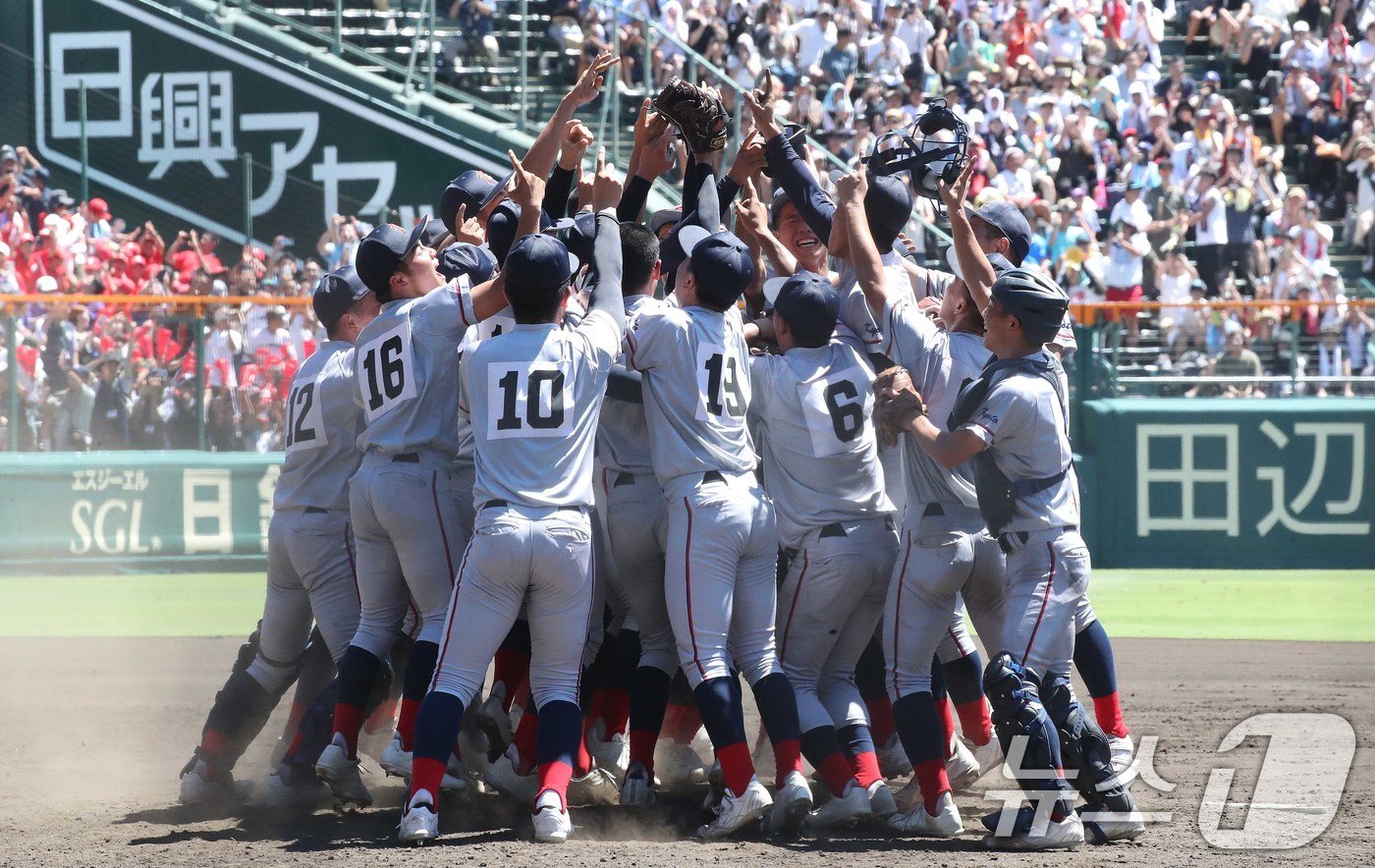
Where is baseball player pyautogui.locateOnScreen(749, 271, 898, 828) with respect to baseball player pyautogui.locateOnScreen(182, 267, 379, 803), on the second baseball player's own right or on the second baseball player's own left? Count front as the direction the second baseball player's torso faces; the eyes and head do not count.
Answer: on the second baseball player's own right

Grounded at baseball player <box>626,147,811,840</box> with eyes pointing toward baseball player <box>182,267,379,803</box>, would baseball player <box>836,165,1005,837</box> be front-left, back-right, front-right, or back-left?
back-right

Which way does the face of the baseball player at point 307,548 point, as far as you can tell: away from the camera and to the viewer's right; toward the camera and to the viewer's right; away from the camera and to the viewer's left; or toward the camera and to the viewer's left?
away from the camera and to the viewer's right

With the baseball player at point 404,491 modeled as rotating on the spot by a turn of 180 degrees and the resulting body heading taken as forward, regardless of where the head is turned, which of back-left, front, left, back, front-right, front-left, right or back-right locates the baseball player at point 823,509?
back-left

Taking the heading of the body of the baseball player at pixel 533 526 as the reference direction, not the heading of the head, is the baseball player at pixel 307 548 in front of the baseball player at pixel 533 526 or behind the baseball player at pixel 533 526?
in front

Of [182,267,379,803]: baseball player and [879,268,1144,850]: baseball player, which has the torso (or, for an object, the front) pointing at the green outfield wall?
[182,267,379,803]: baseball player

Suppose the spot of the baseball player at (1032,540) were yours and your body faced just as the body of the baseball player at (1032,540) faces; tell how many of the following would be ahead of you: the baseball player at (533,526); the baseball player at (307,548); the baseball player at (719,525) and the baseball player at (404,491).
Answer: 4

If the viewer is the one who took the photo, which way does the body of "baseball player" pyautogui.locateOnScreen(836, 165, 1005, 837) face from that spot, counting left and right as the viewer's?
facing away from the viewer and to the left of the viewer

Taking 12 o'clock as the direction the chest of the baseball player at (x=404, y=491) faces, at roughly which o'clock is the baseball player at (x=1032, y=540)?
the baseball player at (x=1032, y=540) is roughly at 2 o'clock from the baseball player at (x=404, y=491).

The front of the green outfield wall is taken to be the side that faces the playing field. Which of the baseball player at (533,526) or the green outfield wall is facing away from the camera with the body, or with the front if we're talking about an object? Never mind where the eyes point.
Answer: the baseball player

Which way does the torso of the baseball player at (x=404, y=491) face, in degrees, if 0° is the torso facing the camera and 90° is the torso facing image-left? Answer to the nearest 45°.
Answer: approximately 225°

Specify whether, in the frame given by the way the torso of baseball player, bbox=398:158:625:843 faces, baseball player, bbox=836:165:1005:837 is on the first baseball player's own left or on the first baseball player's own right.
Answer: on the first baseball player's own right

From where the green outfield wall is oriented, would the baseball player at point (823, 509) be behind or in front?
in front

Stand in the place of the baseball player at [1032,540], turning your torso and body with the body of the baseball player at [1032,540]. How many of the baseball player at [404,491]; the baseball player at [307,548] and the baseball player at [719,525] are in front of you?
3

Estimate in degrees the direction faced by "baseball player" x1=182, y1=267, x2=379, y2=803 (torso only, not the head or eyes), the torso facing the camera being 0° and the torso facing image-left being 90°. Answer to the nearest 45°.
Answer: approximately 225°

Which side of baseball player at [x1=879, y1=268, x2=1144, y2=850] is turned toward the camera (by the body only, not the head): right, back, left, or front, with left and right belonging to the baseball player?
left
